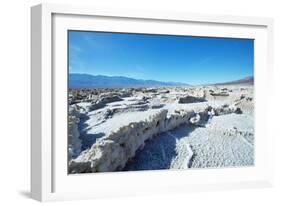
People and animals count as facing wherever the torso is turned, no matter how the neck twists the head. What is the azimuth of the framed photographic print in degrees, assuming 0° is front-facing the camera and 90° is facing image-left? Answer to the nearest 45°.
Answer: approximately 315°
